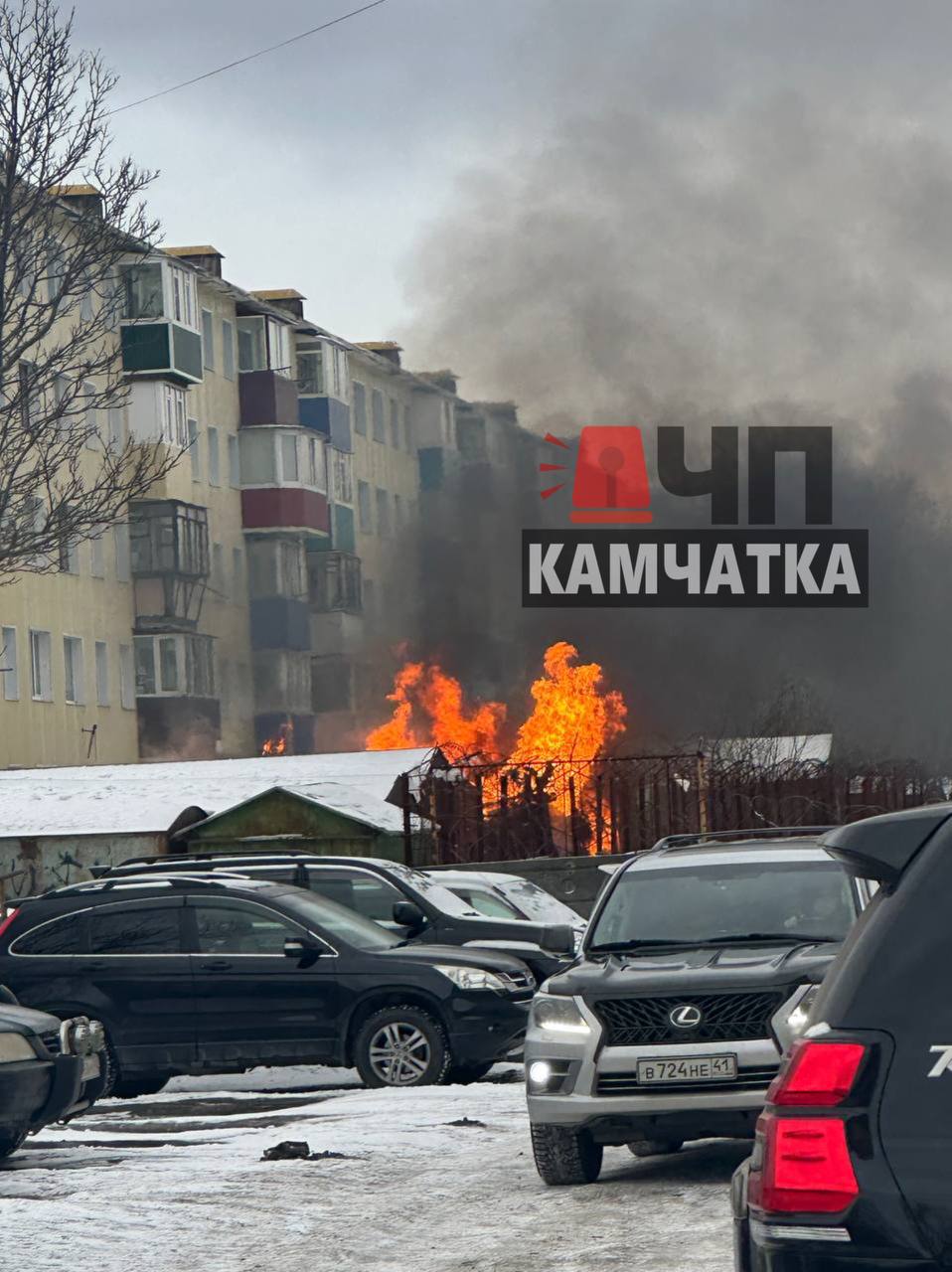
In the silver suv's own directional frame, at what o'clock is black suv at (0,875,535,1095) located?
The black suv is roughly at 5 o'clock from the silver suv.

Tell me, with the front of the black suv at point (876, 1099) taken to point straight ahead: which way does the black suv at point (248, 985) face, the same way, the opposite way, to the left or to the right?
to the right

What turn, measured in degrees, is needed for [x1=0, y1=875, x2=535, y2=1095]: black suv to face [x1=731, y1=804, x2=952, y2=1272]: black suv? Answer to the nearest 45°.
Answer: approximately 90° to its right

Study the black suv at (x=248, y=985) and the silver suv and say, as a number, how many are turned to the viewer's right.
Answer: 1

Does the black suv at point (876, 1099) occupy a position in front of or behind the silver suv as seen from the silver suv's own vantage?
in front

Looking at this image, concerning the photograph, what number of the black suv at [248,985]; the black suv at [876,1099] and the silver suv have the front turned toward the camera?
1

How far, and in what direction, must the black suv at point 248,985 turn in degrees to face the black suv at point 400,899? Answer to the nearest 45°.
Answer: approximately 90° to its left

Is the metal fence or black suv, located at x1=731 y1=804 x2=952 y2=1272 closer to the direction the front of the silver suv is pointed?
the black suv

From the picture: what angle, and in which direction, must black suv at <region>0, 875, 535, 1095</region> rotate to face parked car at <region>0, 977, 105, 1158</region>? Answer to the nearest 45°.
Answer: approximately 90° to its right

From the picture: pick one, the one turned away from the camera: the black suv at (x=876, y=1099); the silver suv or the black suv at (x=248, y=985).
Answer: the black suv at (x=876, y=1099)

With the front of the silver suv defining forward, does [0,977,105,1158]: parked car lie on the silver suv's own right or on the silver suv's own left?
on the silver suv's own right

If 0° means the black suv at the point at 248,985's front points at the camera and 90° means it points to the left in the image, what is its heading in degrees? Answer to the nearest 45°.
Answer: approximately 270°

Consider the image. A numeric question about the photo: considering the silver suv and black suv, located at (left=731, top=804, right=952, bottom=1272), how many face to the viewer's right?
0

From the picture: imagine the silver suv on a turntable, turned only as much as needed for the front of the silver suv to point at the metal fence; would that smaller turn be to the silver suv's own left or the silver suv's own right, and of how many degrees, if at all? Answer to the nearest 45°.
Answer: approximately 180°

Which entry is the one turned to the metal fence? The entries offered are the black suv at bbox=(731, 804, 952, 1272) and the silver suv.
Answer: the black suv

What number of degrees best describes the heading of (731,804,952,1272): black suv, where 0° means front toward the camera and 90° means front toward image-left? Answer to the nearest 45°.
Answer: approximately 180°
